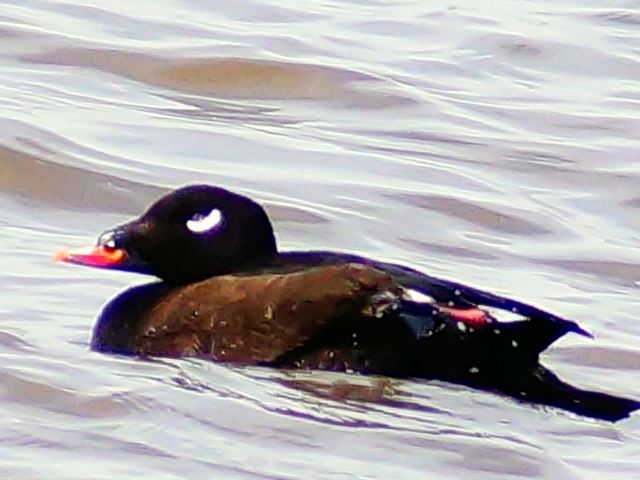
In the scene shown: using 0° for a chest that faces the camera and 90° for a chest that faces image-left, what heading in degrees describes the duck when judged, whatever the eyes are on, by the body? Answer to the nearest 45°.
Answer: approximately 90°
